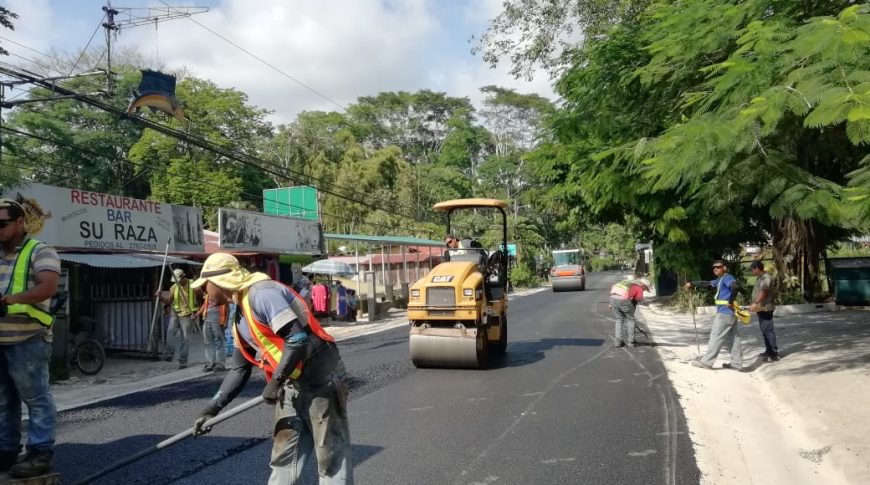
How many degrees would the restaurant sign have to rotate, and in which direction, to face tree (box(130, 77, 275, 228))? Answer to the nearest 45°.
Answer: approximately 135° to its left

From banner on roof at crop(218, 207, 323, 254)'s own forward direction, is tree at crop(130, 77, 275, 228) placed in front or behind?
behind

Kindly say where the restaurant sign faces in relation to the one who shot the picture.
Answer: facing the viewer and to the right of the viewer

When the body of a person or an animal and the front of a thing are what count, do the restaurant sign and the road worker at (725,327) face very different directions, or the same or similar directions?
very different directions

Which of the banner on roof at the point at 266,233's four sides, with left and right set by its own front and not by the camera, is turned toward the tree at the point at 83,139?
back

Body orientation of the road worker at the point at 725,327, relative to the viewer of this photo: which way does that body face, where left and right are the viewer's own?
facing to the left of the viewer

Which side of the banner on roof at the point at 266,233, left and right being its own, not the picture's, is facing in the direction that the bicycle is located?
right

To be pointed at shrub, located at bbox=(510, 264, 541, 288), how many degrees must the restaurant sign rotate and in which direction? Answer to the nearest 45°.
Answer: approximately 90° to its left
